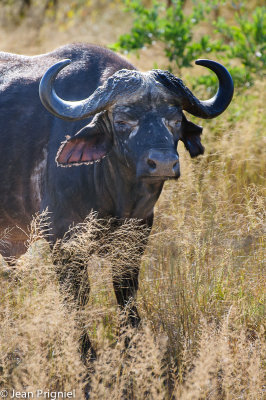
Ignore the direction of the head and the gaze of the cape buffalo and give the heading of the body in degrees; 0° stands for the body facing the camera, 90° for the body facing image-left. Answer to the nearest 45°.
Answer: approximately 315°
